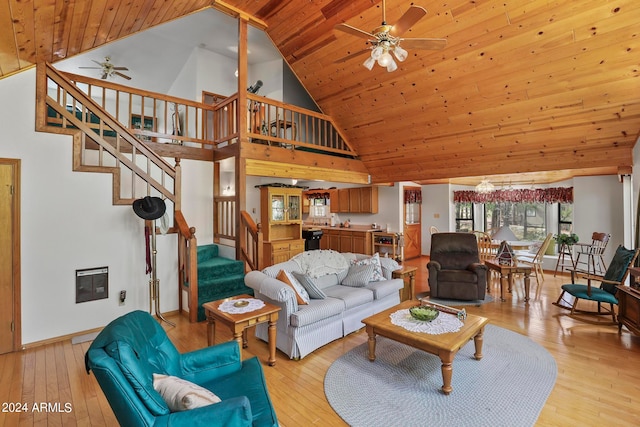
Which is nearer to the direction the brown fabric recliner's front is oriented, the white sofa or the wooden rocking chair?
the white sofa

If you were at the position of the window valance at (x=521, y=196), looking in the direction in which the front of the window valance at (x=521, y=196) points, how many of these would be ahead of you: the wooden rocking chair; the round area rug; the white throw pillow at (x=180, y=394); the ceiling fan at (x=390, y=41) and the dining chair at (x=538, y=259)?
5

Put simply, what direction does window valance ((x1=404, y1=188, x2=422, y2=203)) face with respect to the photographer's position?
facing the viewer

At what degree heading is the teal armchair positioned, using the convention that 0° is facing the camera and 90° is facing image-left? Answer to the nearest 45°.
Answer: approximately 270°

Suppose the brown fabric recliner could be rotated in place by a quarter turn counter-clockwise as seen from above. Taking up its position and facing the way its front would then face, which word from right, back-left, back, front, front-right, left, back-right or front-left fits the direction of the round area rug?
right

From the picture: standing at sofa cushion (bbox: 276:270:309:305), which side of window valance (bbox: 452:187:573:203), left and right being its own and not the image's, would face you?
front

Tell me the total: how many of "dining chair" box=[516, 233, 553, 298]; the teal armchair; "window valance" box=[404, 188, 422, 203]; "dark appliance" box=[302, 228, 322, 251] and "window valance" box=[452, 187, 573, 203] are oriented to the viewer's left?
1

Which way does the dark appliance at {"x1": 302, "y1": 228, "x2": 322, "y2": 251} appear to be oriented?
toward the camera

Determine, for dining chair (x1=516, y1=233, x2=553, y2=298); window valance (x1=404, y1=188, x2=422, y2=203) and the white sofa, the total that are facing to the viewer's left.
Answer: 1

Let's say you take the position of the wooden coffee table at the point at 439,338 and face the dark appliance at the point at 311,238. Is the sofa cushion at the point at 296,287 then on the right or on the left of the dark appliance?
left

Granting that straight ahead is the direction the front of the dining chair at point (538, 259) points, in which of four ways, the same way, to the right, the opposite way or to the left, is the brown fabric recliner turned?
to the left

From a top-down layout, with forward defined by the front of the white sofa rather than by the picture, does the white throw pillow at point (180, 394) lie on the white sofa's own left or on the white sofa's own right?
on the white sofa's own right

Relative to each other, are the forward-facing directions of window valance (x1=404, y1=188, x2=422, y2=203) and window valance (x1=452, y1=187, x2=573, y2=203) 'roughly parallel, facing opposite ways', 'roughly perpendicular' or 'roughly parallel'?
roughly parallel

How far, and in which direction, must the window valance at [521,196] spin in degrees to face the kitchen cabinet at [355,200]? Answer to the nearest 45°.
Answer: approximately 90° to its right

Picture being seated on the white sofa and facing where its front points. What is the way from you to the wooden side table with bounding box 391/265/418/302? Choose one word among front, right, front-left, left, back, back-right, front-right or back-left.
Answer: left

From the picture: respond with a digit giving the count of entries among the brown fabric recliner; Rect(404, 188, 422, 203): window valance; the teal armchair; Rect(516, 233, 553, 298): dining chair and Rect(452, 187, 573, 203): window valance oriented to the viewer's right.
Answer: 1

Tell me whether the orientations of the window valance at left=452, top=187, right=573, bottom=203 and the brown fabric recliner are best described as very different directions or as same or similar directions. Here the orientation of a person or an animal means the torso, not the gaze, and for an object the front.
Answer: same or similar directions

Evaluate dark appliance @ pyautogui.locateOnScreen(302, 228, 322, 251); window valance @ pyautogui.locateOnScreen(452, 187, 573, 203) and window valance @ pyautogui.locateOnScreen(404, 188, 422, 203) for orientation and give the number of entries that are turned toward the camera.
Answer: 3
